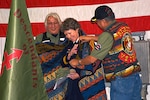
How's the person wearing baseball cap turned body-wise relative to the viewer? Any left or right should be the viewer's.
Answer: facing away from the viewer and to the left of the viewer

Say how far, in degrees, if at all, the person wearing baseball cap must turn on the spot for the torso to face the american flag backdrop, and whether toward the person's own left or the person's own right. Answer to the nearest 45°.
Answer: approximately 45° to the person's own right
